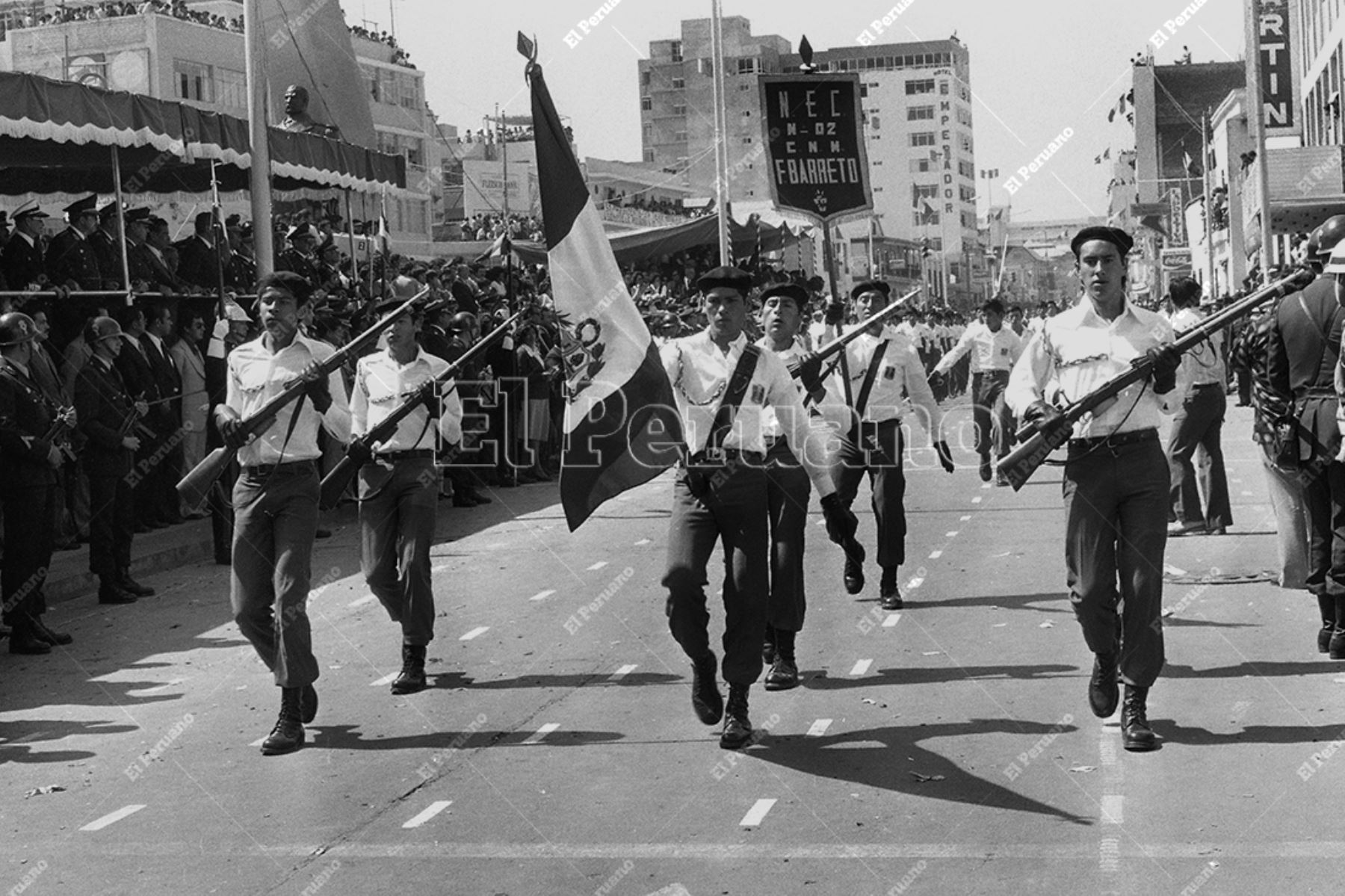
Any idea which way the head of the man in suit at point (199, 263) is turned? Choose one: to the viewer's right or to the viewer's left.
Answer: to the viewer's right

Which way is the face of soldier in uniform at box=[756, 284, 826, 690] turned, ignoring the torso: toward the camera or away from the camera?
toward the camera

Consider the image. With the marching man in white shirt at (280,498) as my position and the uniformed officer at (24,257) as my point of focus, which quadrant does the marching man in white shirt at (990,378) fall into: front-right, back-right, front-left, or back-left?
front-right

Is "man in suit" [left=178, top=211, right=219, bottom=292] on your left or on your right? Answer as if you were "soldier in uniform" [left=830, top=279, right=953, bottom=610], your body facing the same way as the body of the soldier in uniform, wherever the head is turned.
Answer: on your right

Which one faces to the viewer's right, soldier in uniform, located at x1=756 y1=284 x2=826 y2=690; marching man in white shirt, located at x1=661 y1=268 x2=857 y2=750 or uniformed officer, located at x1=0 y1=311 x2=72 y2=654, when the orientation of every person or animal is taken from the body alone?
the uniformed officer

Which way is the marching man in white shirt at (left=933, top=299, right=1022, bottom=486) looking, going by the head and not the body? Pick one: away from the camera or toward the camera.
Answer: toward the camera

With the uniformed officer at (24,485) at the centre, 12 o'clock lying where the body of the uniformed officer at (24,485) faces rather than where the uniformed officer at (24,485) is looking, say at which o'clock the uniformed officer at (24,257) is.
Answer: the uniformed officer at (24,257) is roughly at 9 o'clock from the uniformed officer at (24,485).

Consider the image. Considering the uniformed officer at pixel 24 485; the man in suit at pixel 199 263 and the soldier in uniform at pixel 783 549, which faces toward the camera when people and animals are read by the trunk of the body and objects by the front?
the soldier in uniform

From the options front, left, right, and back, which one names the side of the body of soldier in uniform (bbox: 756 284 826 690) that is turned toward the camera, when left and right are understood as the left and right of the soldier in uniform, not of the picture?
front

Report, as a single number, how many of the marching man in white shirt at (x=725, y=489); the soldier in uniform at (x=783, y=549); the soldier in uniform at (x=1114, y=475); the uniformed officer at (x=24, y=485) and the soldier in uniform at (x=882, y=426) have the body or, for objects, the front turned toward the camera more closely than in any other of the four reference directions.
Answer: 4

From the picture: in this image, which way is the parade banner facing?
toward the camera

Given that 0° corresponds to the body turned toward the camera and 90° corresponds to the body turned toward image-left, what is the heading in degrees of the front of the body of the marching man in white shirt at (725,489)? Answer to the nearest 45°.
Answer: approximately 0°

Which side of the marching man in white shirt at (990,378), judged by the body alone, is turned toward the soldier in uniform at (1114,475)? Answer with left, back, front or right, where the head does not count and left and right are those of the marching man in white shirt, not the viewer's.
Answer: front

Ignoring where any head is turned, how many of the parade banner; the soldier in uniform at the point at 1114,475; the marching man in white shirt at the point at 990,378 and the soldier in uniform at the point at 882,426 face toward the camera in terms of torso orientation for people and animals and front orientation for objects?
4

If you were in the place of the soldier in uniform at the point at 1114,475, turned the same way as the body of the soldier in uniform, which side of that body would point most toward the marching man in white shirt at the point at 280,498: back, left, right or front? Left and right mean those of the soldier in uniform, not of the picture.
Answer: right

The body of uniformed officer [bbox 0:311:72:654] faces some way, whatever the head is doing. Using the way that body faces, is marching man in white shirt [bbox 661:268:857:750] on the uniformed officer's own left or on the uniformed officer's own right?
on the uniformed officer's own right

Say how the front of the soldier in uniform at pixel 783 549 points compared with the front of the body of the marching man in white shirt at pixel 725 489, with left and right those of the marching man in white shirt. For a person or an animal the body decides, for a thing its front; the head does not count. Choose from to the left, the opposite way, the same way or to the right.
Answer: the same way
